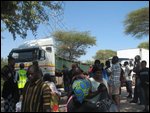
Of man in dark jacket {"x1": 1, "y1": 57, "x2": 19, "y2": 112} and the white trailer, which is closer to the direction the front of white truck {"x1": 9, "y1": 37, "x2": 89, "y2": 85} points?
the man in dark jacket

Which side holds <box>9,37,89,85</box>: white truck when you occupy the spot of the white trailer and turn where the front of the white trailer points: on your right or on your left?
on your right

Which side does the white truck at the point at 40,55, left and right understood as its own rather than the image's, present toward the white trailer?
back

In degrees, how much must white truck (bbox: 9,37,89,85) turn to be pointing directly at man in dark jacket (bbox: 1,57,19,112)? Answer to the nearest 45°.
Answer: approximately 45° to its left
